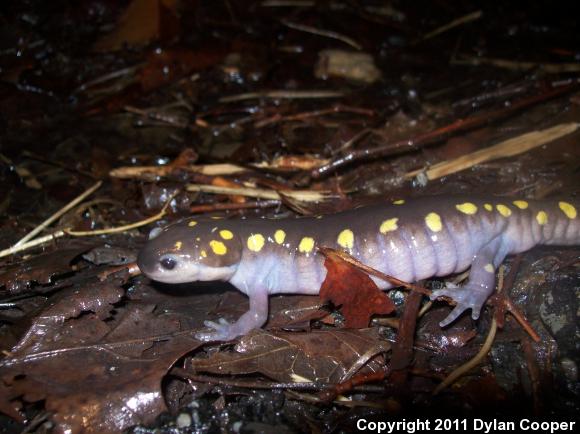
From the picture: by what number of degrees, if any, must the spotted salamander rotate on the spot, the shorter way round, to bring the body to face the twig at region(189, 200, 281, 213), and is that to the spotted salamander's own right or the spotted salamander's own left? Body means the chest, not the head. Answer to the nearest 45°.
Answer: approximately 45° to the spotted salamander's own right

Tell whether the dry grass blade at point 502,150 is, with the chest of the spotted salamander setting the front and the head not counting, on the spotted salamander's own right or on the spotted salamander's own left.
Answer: on the spotted salamander's own right

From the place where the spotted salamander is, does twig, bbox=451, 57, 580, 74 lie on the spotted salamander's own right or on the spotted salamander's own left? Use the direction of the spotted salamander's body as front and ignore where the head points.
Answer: on the spotted salamander's own right

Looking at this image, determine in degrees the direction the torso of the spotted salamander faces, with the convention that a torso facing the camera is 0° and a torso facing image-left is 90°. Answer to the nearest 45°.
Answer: approximately 90°

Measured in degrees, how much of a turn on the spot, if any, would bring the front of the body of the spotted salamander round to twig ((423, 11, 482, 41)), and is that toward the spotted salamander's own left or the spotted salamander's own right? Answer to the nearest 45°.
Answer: approximately 90° to the spotted salamander's own right

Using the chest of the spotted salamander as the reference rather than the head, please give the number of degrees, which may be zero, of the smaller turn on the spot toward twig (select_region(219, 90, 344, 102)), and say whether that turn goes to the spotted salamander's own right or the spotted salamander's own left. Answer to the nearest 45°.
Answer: approximately 90° to the spotted salamander's own right
